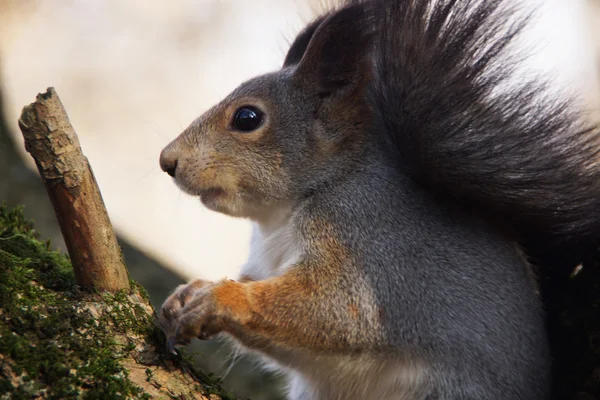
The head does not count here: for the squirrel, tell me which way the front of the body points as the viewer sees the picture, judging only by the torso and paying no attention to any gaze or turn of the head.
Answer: to the viewer's left

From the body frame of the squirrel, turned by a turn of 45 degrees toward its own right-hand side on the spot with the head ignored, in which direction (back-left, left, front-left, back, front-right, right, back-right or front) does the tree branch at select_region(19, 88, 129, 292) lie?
left
